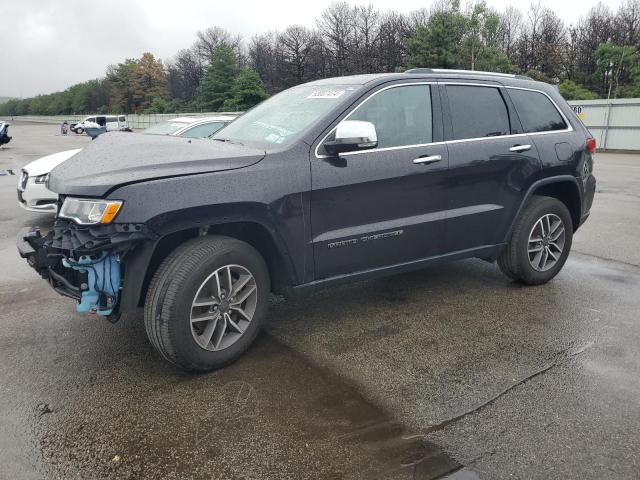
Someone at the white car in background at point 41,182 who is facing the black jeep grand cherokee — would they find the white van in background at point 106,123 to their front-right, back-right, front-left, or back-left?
back-left

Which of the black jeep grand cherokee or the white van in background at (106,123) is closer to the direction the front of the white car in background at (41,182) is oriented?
the black jeep grand cherokee

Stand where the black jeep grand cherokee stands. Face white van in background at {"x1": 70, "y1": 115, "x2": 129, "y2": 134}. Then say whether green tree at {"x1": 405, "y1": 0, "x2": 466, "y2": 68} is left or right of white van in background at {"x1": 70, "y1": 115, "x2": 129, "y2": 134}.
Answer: right

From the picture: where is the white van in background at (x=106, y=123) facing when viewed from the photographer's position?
facing to the left of the viewer

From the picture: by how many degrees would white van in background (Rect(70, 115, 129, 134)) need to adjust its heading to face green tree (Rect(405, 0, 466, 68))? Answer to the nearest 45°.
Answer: approximately 180°

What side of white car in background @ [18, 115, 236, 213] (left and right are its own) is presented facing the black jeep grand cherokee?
left

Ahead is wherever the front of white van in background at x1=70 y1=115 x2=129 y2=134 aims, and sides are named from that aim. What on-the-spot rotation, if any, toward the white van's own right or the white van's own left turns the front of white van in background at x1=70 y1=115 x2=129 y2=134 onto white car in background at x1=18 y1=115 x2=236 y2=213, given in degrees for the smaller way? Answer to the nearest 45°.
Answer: approximately 90° to the white van's own left

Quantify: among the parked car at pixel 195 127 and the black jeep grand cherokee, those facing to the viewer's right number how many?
0

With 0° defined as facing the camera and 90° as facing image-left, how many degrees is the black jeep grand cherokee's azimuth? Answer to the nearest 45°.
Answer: approximately 45°

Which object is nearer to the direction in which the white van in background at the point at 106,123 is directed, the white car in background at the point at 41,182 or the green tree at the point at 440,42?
the white car in background

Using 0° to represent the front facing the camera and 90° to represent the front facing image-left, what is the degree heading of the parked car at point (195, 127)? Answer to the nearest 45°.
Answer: approximately 45°

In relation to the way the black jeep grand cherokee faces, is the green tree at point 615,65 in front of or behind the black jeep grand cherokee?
behind
